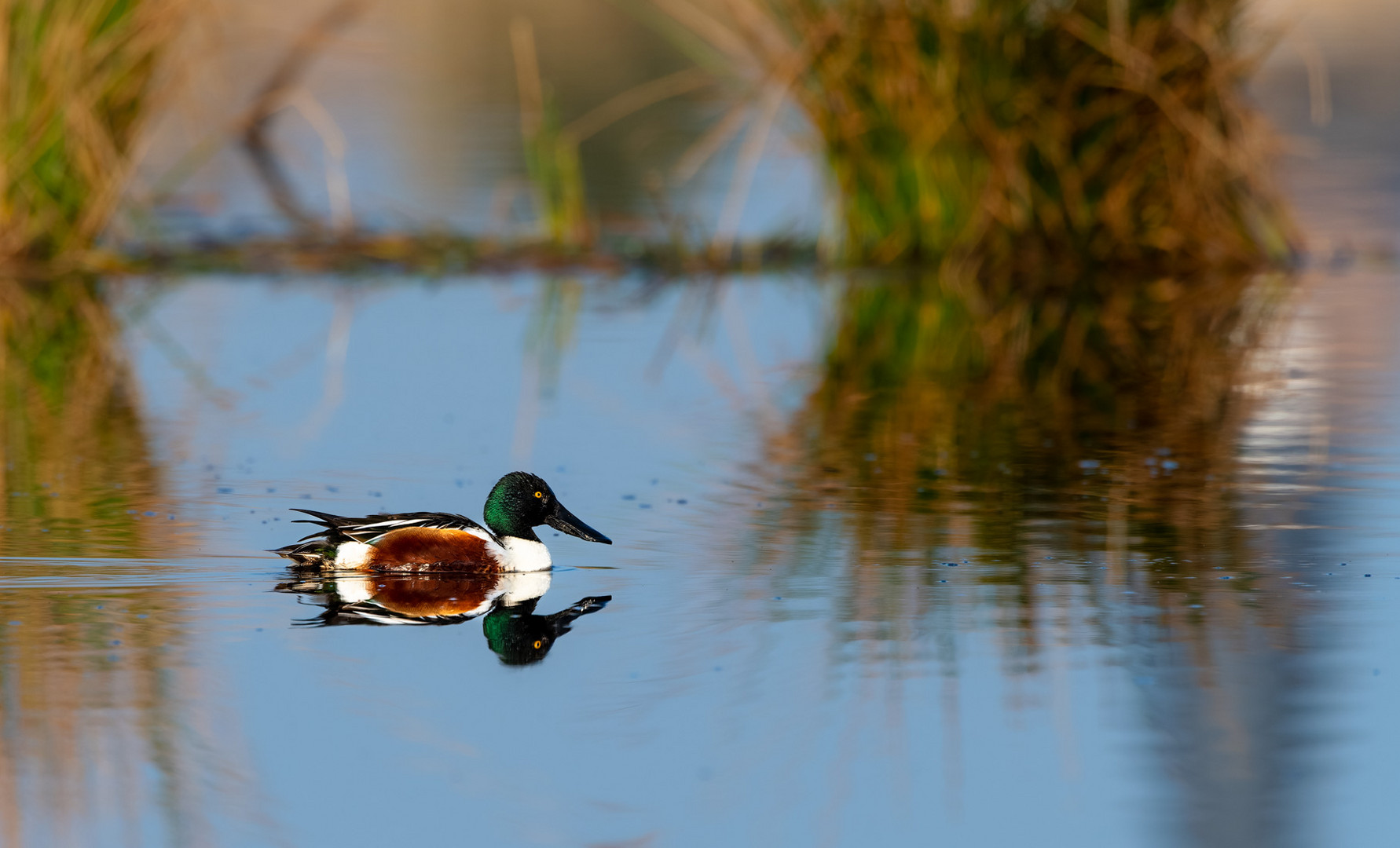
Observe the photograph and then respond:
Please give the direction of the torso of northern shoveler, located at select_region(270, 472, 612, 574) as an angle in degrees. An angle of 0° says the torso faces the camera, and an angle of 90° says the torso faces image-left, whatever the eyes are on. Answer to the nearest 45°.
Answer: approximately 270°
